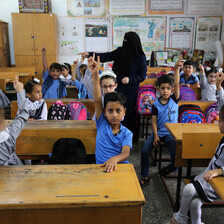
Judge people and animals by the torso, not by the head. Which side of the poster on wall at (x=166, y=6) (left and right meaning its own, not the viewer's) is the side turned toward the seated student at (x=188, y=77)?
front

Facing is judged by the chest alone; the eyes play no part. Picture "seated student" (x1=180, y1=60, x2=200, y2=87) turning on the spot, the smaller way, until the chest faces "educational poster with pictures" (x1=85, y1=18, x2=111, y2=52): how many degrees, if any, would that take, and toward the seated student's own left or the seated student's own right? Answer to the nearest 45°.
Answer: approximately 135° to the seated student's own right

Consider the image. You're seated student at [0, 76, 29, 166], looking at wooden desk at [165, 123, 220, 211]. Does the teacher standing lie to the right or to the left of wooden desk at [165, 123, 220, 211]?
left

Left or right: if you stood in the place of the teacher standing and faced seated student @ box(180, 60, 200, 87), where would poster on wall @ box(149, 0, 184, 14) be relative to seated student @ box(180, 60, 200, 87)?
left

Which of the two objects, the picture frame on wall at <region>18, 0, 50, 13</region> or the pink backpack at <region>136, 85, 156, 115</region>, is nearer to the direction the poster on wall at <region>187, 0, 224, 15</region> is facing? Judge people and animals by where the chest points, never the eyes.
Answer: the pink backpack

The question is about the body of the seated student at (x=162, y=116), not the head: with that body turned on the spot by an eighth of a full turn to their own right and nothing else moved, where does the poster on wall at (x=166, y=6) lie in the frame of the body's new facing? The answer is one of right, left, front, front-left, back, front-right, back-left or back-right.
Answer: back-right

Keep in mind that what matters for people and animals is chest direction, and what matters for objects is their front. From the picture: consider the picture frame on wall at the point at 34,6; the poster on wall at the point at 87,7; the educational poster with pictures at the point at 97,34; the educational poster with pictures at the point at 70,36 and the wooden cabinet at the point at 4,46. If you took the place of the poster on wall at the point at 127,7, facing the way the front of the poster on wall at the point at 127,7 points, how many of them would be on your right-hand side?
5

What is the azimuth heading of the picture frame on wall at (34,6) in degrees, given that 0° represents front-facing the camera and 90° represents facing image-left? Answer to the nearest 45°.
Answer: approximately 0°

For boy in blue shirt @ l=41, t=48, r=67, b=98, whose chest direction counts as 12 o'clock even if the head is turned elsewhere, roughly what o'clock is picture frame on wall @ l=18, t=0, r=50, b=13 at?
The picture frame on wall is roughly at 6 o'clock from the boy in blue shirt.

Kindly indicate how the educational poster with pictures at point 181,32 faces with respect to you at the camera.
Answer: facing the viewer
